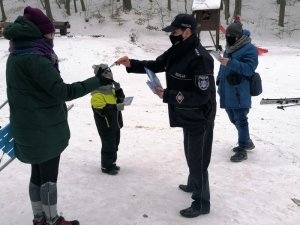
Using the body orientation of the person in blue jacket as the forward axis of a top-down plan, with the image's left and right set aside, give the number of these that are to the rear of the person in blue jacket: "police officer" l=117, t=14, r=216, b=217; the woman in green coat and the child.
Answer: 0

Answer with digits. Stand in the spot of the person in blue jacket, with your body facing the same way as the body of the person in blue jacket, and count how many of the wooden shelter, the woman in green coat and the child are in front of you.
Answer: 2

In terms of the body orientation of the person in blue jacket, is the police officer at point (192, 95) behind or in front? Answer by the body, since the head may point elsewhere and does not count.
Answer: in front

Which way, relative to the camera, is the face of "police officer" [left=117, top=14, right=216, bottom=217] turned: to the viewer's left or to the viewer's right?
to the viewer's left

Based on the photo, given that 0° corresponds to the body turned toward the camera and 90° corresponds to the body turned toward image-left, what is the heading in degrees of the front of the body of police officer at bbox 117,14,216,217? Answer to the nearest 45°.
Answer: approximately 90°

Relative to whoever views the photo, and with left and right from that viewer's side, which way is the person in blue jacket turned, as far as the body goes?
facing the viewer and to the left of the viewer

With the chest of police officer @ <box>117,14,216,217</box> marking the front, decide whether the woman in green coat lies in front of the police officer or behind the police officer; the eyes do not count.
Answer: in front

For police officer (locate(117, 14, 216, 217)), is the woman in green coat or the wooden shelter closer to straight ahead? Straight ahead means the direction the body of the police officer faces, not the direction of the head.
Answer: the woman in green coat

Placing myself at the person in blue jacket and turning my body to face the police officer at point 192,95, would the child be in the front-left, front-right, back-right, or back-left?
front-right

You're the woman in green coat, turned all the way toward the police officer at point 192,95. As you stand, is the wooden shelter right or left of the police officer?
left

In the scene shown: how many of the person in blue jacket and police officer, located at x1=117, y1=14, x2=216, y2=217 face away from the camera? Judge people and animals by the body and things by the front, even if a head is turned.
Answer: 0

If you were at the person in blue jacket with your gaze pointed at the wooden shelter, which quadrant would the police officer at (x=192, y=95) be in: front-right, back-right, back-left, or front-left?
back-left

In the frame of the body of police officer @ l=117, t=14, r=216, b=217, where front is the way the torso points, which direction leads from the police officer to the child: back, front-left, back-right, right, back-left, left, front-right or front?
front-right
